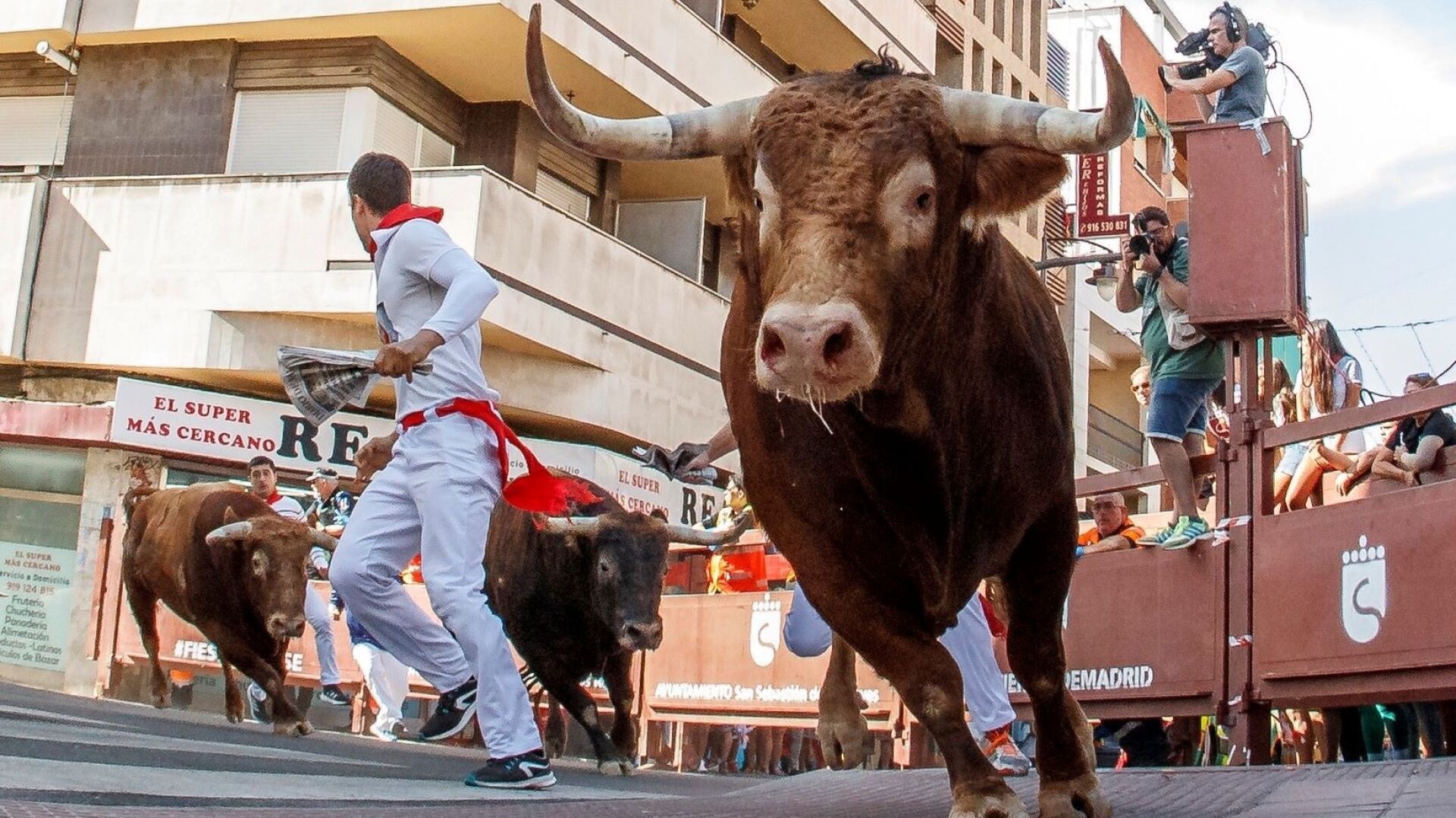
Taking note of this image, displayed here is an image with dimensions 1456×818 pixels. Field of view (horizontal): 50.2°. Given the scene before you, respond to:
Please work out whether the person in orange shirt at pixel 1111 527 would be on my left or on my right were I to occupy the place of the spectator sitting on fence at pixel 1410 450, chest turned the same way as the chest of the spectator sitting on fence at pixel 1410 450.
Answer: on my right

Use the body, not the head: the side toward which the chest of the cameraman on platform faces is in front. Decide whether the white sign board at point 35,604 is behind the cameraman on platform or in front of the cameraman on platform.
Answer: in front

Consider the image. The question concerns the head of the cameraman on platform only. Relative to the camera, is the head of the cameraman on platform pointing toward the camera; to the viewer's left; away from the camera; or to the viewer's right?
to the viewer's left

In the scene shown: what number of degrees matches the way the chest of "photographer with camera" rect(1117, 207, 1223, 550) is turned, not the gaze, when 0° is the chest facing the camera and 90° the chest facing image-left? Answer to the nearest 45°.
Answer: approximately 45°

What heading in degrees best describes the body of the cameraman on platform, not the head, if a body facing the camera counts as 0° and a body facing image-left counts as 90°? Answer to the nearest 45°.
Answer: approximately 90°

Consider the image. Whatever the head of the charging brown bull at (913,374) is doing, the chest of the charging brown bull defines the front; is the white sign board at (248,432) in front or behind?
behind

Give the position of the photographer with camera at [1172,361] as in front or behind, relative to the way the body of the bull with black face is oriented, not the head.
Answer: in front

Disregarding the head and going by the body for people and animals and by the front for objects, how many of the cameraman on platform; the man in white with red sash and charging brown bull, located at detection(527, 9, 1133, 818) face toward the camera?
1

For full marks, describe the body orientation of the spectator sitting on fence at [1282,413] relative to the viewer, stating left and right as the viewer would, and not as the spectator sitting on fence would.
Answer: facing the viewer and to the left of the viewer

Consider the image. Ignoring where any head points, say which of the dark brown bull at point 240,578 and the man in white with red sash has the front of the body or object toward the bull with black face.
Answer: the dark brown bull

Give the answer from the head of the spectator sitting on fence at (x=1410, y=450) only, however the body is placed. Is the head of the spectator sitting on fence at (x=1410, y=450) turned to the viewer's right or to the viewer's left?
to the viewer's left
